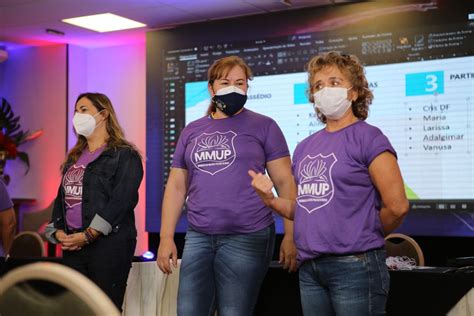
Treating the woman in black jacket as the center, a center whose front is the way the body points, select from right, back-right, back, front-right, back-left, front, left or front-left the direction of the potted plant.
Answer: back-right

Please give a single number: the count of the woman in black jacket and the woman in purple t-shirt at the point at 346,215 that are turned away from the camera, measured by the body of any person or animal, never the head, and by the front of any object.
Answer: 0

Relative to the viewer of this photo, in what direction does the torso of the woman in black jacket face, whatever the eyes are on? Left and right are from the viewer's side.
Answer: facing the viewer and to the left of the viewer

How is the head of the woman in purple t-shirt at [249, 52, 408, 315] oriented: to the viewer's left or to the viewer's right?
to the viewer's left

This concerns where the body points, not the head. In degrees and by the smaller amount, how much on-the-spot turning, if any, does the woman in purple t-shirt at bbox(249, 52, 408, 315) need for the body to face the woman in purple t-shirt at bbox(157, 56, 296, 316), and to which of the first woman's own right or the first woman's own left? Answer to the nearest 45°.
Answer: approximately 90° to the first woman's own right

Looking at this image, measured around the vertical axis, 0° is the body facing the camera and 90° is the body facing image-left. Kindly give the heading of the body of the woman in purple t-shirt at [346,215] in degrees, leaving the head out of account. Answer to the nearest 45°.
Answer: approximately 45°

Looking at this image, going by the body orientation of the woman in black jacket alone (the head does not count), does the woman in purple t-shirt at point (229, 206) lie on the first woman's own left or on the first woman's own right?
on the first woman's own left

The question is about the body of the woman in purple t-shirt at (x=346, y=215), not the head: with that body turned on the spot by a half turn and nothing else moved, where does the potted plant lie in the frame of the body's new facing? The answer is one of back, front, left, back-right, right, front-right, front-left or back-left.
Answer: left

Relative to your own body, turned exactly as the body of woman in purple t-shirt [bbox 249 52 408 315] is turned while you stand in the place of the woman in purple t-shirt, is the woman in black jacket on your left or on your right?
on your right

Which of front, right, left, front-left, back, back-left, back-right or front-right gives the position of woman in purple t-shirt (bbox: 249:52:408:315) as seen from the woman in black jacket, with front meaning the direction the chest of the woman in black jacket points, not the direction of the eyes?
left
